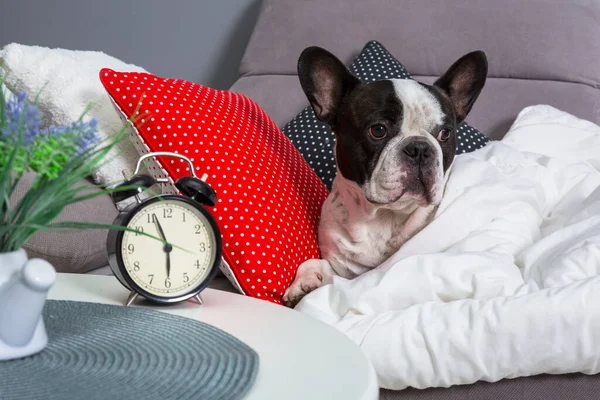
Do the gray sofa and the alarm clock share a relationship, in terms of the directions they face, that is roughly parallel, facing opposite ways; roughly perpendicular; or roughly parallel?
roughly parallel

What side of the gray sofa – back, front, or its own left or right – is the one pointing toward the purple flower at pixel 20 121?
front

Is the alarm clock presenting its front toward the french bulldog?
no

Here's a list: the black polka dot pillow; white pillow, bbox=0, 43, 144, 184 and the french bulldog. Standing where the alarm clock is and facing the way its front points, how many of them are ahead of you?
0

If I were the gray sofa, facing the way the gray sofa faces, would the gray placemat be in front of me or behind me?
in front

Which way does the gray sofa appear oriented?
toward the camera

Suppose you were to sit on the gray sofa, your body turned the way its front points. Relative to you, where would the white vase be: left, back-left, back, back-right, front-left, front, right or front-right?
front

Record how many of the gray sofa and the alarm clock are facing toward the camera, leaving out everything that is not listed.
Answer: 2
